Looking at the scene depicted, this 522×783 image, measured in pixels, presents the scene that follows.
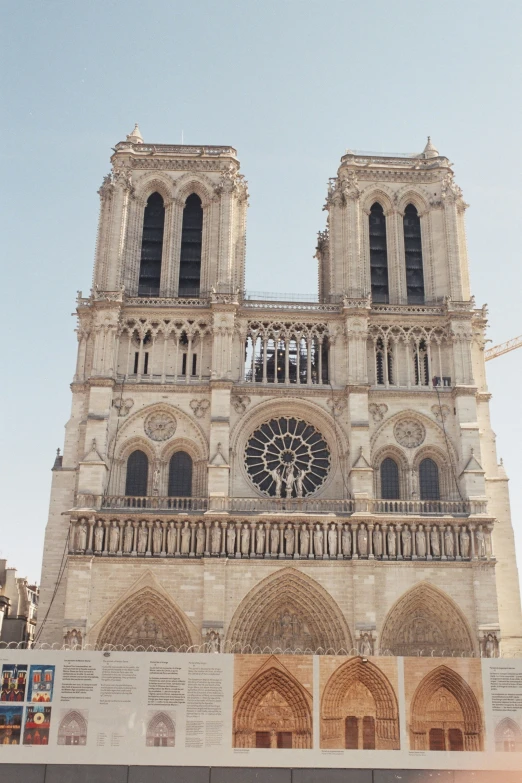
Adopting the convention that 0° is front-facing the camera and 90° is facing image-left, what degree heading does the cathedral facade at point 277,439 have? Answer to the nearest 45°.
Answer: approximately 0°

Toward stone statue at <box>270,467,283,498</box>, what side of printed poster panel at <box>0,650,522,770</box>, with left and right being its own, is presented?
back

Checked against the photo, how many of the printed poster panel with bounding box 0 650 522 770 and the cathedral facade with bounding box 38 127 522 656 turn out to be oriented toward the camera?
2

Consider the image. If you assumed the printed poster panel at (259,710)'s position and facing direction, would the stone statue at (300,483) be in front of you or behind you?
behind
